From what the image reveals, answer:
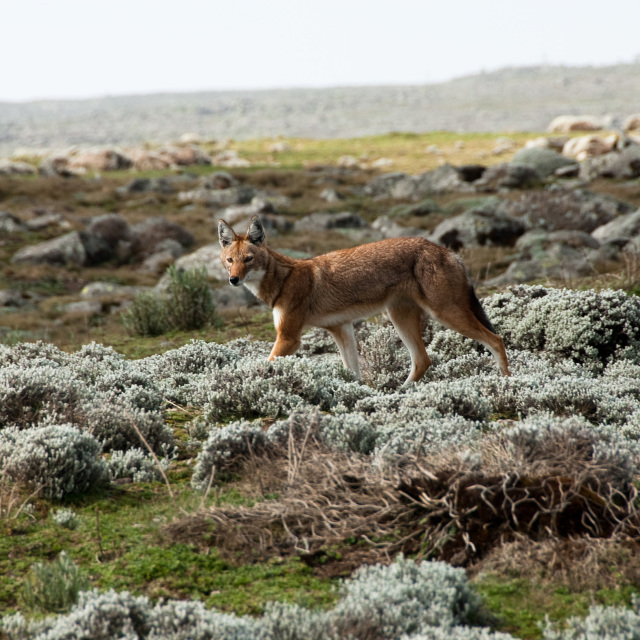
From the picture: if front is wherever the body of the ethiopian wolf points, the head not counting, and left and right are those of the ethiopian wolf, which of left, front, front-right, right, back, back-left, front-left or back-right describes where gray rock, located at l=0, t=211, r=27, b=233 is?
front-right

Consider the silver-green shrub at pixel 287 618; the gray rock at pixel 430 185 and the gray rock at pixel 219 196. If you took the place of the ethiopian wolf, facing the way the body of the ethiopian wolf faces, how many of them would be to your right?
2

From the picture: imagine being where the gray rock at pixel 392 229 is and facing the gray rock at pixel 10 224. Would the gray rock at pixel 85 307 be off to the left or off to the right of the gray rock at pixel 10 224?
left

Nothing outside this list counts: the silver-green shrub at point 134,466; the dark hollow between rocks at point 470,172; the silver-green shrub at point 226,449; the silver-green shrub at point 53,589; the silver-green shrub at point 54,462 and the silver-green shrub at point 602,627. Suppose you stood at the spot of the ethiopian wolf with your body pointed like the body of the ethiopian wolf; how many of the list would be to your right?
1

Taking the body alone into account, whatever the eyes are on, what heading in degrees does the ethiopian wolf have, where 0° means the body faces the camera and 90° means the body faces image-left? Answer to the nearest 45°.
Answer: approximately 90°

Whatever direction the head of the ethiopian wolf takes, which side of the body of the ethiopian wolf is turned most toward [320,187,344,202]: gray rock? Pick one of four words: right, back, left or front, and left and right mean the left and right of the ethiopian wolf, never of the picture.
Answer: right

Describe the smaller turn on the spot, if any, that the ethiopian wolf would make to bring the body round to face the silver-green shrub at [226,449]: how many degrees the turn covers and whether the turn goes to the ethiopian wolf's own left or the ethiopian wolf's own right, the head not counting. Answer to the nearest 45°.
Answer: approximately 90° to the ethiopian wolf's own left

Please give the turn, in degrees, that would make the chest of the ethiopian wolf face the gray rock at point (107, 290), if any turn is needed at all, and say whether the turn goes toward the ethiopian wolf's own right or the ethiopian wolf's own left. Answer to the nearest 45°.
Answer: approximately 45° to the ethiopian wolf's own right

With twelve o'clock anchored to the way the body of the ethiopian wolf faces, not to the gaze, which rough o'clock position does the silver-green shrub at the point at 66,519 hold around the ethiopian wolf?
The silver-green shrub is roughly at 10 o'clock from the ethiopian wolf.

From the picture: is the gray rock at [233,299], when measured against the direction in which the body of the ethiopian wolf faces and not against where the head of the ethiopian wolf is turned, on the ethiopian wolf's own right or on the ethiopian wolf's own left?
on the ethiopian wolf's own right

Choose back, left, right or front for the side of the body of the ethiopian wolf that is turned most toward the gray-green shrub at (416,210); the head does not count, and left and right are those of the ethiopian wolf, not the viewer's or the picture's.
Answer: right

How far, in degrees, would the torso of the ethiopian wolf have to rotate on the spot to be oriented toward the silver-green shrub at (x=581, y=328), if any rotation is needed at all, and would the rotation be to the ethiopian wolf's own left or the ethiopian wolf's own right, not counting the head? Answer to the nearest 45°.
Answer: approximately 180°

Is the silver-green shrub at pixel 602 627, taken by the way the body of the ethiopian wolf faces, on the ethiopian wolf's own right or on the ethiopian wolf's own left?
on the ethiopian wolf's own left

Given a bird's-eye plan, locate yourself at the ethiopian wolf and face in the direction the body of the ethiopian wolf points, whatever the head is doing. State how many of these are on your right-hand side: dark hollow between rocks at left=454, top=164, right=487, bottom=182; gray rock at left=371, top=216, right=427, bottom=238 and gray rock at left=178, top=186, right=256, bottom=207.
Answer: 3

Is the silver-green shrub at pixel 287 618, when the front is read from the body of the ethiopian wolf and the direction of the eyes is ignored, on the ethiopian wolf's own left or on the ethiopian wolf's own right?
on the ethiopian wolf's own left

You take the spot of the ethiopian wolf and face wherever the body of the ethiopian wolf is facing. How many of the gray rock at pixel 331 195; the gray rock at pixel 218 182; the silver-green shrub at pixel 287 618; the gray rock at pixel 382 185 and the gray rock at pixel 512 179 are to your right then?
4

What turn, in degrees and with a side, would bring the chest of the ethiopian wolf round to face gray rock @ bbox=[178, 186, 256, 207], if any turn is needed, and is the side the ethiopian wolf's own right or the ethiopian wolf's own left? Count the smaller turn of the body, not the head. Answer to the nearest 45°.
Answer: approximately 90° to the ethiopian wolf's own right

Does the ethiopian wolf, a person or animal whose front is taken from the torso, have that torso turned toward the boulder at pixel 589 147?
no

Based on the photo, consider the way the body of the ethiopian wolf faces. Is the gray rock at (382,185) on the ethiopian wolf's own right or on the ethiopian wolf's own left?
on the ethiopian wolf's own right
